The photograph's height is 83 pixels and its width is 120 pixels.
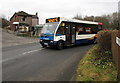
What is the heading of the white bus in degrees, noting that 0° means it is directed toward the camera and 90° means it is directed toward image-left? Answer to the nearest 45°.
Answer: approximately 45°

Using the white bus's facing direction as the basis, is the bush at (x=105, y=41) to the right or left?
on its left
